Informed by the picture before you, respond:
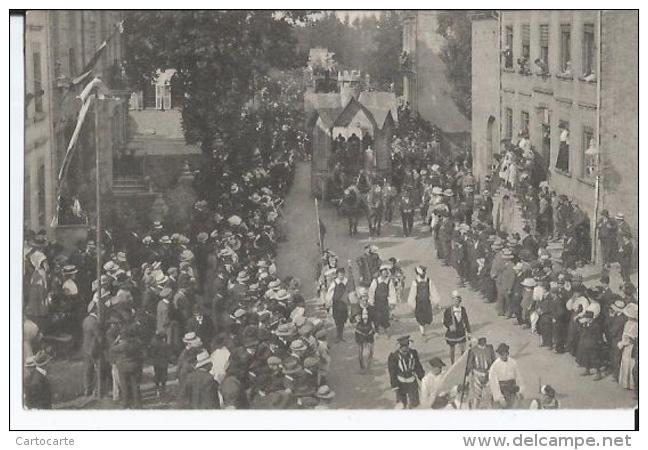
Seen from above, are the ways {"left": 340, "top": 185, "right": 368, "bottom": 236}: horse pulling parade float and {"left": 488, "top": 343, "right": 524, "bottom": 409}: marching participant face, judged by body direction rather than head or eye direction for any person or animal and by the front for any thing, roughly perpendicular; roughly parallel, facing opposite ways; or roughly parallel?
roughly parallel

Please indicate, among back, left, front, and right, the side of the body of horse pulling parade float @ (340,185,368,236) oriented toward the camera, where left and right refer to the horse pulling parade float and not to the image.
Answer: front

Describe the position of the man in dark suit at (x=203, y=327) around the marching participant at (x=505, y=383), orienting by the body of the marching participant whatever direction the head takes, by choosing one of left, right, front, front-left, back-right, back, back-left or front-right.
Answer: right

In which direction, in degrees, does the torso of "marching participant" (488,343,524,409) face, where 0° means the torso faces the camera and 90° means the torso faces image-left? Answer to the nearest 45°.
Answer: approximately 0°

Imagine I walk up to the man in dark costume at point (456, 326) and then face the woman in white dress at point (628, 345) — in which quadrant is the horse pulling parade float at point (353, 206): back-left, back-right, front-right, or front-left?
back-left

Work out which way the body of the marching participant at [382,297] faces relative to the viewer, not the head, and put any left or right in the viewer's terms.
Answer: facing the viewer

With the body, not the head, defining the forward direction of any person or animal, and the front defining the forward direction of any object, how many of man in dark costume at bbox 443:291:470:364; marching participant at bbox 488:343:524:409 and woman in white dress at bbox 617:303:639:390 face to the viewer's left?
1

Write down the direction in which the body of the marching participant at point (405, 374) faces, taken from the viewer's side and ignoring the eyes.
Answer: toward the camera

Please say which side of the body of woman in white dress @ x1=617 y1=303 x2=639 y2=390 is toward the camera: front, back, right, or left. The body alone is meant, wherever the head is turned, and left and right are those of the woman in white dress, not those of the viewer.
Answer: left

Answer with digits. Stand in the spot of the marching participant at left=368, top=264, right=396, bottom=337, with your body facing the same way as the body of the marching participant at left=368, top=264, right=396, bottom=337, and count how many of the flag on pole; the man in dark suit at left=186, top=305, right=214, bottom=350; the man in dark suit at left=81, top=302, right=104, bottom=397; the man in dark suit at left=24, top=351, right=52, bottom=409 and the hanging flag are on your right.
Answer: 5

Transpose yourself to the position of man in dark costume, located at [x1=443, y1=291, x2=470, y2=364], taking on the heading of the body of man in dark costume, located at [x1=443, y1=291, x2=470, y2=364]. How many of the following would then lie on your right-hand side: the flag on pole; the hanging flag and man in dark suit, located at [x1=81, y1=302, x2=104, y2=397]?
3
